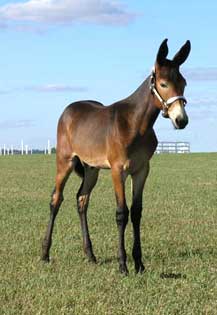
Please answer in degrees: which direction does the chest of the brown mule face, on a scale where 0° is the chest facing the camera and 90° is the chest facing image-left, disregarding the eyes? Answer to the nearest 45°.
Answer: approximately 315°
